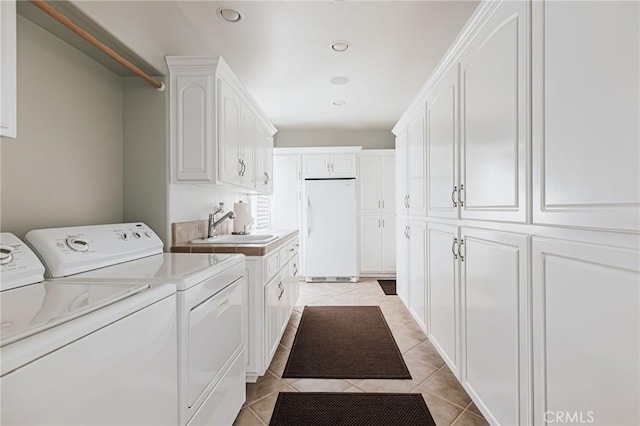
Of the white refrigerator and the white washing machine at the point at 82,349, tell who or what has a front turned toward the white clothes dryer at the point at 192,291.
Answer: the white refrigerator

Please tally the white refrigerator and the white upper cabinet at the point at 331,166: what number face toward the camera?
2

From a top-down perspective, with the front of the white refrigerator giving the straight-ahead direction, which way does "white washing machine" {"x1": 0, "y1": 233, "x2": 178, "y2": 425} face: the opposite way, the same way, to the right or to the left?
to the left

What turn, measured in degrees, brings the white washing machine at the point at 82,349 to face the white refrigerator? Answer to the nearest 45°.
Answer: approximately 90° to its left

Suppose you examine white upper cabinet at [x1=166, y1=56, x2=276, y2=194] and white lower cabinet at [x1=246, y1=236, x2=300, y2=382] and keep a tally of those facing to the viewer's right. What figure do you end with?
2

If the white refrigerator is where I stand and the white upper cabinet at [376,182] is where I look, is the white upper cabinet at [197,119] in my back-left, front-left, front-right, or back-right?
back-right

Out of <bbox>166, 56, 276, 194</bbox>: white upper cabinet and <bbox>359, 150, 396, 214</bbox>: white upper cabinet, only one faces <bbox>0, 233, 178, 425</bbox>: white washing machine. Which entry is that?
<bbox>359, 150, 396, 214</bbox>: white upper cabinet

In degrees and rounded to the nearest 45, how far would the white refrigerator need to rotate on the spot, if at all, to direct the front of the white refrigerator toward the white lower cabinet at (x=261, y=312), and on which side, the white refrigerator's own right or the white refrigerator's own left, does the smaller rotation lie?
0° — it already faces it

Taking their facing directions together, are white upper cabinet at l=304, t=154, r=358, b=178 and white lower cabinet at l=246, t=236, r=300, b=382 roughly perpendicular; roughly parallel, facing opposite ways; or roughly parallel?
roughly perpendicular

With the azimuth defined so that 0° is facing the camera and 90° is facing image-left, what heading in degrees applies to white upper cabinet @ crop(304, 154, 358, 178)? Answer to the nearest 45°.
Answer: approximately 0°

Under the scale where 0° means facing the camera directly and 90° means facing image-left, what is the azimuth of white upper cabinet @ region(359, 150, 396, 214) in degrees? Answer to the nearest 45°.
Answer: approximately 0°
